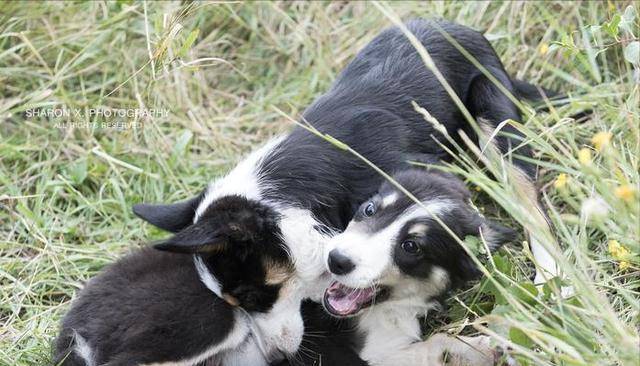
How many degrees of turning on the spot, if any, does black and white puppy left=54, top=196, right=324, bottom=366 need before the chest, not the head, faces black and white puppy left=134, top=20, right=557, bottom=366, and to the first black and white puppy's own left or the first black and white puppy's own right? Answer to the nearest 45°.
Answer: approximately 45° to the first black and white puppy's own left

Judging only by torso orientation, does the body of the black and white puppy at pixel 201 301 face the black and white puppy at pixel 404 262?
yes

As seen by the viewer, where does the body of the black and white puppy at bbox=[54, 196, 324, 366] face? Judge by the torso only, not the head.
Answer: to the viewer's right

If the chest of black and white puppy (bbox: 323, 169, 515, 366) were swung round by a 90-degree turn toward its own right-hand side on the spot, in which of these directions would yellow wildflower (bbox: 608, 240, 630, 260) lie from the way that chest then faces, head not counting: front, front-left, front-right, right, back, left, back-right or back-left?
back-right

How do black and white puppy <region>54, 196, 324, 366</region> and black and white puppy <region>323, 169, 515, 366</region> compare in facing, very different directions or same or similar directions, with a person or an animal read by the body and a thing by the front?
very different directions

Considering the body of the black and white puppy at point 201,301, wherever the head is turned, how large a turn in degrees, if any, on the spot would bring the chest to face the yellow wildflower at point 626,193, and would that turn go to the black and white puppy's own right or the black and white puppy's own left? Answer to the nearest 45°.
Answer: approximately 45° to the black and white puppy's own right

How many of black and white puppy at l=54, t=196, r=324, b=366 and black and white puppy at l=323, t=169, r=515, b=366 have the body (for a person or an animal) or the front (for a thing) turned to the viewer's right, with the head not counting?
1

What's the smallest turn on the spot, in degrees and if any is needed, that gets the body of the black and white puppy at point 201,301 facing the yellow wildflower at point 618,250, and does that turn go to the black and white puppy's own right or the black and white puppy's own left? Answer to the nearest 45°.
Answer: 0° — it already faces it

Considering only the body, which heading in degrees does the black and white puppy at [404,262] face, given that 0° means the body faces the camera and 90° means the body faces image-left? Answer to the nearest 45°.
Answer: approximately 45°
